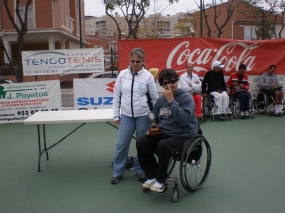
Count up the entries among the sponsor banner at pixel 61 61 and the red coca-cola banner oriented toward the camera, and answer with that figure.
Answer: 2

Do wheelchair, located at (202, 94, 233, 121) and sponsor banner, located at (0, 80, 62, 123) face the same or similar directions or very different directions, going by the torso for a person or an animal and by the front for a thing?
same or similar directions

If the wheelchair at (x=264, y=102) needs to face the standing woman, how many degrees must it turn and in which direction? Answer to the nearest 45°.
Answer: approximately 45° to its right

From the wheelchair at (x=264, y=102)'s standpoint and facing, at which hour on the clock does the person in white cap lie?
The person in white cap is roughly at 3 o'clock from the wheelchair.

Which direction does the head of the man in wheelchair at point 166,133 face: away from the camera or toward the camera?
toward the camera

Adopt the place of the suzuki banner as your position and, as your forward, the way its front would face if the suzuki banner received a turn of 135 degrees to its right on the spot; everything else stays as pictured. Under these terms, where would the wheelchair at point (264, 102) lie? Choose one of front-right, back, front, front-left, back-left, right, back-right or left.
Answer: back-right

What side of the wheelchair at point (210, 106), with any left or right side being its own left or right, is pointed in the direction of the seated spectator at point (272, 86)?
left

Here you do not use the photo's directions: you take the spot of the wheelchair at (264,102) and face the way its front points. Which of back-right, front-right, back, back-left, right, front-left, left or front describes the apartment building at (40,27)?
back

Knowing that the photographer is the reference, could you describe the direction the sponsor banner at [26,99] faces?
facing the viewer

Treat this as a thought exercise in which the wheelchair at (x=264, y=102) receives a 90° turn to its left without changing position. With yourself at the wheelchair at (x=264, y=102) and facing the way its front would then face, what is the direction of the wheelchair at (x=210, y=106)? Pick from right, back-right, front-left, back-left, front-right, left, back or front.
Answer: back

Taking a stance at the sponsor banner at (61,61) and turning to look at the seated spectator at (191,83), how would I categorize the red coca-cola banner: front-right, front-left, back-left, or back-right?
front-left

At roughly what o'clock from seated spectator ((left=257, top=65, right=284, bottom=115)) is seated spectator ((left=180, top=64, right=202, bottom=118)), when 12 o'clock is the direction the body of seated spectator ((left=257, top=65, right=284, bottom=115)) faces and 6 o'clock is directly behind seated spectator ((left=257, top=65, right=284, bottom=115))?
seated spectator ((left=180, top=64, right=202, bottom=118)) is roughly at 3 o'clock from seated spectator ((left=257, top=65, right=284, bottom=115)).

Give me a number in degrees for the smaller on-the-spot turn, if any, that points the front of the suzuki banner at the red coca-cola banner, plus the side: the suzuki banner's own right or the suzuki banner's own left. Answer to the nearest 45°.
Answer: approximately 90° to the suzuki banner's own left

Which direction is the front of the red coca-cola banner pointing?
toward the camera
